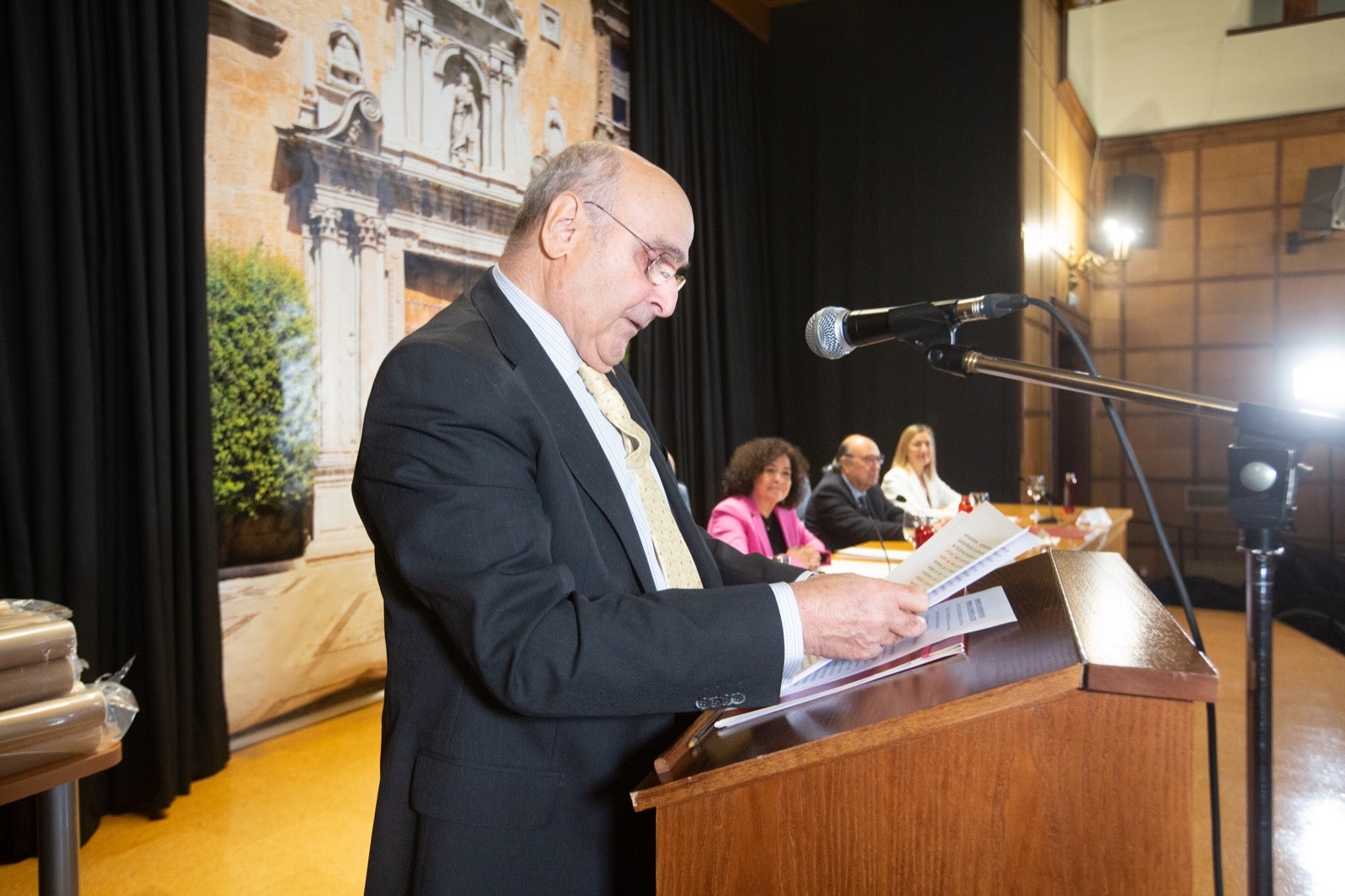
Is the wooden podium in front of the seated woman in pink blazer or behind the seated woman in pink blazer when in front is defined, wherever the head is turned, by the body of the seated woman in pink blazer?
in front

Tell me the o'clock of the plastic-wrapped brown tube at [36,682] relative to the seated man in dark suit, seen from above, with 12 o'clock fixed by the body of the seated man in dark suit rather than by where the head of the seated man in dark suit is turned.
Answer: The plastic-wrapped brown tube is roughly at 2 o'clock from the seated man in dark suit.

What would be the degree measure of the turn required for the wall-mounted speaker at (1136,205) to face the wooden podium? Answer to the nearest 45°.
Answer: approximately 45° to its left

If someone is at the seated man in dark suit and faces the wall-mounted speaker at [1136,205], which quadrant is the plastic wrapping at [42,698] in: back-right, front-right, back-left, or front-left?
back-right

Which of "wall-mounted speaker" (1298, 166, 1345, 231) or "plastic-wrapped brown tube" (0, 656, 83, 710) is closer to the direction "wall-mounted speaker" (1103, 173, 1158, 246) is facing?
the plastic-wrapped brown tube

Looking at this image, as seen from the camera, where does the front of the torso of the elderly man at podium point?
to the viewer's right

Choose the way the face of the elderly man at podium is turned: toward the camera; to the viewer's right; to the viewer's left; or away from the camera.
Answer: to the viewer's right

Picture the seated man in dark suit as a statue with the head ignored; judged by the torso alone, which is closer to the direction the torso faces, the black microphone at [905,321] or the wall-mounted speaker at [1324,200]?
the black microphone
